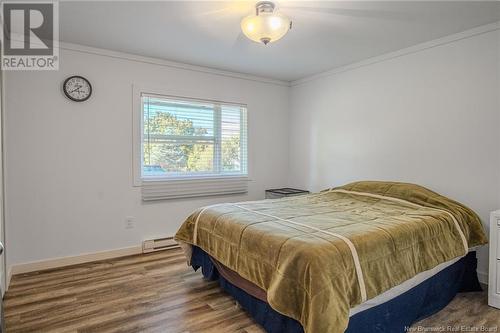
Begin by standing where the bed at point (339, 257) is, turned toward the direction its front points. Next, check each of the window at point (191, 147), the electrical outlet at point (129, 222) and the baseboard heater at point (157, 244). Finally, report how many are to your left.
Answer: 0

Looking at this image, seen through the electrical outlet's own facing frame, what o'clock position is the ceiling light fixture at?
The ceiling light fixture is roughly at 11 o'clock from the electrical outlet.

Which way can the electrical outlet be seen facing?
toward the camera

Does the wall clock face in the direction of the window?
no

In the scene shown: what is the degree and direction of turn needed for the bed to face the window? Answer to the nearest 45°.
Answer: approximately 90° to its right

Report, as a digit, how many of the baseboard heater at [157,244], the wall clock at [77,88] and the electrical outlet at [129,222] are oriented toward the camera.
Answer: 3

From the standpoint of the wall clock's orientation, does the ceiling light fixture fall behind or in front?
in front

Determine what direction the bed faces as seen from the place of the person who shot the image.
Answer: facing the viewer and to the left of the viewer

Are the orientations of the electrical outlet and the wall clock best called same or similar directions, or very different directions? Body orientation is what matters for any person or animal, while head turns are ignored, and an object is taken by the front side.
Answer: same or similar directions

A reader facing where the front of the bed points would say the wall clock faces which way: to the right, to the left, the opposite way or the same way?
to the left

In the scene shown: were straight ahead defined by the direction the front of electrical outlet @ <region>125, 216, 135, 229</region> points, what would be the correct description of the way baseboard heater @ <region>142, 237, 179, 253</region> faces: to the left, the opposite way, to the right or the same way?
the same way

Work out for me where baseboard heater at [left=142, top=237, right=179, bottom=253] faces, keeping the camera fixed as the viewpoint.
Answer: facing the viewer

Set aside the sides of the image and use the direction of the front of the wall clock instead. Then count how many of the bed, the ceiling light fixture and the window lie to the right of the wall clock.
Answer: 0

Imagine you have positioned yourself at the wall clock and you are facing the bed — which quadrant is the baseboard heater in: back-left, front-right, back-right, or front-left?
front-left

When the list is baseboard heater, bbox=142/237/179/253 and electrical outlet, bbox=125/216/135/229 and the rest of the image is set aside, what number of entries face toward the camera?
2
